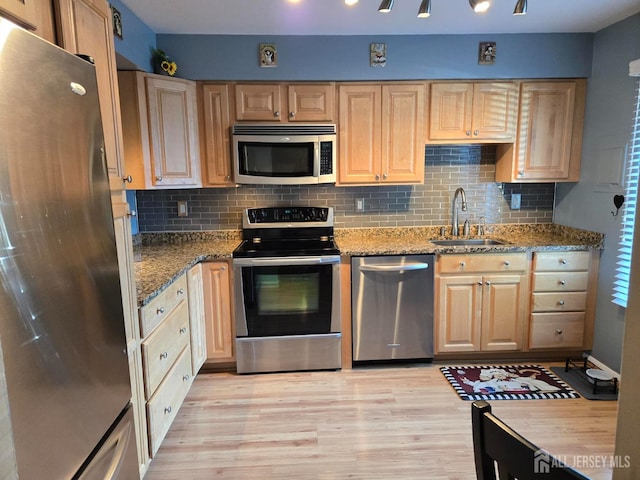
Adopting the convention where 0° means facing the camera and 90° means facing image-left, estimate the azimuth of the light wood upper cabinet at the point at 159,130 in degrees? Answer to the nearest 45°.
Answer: approximately 315°

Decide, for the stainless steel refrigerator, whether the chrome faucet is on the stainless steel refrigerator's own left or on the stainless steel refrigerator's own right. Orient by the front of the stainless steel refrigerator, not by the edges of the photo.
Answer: on the stainless steel refrigerator's own left

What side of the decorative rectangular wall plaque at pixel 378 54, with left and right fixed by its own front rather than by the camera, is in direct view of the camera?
front

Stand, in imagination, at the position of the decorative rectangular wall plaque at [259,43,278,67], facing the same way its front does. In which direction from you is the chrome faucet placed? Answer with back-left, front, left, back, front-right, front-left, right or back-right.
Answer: left

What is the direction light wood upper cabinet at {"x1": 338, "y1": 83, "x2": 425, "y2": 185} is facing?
toward the camera

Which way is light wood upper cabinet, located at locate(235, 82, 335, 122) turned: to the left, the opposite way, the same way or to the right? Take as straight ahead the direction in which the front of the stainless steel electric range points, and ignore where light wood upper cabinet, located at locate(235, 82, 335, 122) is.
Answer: the same way

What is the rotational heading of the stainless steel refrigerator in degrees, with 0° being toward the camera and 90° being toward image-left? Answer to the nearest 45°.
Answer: approximately 315°

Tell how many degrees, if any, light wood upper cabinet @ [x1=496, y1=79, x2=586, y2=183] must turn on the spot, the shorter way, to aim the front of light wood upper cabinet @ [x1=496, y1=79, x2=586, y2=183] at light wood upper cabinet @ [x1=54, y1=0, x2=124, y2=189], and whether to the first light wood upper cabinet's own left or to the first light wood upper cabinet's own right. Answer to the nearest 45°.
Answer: approximately 45° to the first light wood upper cabinet's own right

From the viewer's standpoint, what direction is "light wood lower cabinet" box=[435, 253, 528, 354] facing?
toward the camera

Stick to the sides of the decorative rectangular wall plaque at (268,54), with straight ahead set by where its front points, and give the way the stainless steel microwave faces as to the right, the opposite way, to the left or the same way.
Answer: the same way

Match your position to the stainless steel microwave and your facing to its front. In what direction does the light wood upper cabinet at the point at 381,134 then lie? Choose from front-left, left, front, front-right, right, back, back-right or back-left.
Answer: left

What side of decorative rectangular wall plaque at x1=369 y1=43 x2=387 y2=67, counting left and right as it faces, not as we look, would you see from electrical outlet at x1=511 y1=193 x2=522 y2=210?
left

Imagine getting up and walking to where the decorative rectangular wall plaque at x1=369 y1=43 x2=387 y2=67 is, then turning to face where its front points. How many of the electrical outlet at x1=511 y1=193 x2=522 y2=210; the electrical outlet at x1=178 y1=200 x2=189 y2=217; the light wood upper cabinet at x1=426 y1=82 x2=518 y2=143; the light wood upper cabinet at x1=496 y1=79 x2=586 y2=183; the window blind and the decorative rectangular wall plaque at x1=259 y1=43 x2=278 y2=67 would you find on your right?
2

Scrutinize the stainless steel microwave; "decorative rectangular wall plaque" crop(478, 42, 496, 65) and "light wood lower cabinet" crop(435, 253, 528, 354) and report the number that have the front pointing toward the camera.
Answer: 3

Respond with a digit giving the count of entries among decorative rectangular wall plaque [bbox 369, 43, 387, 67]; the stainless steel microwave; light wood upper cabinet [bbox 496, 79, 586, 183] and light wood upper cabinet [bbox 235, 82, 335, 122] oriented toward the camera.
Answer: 4

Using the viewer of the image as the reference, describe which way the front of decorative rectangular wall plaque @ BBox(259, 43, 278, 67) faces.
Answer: facing the viewer

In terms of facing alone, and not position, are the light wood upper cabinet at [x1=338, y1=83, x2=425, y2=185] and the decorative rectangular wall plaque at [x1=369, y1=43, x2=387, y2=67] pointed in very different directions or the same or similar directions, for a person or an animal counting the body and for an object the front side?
same or similar directions
